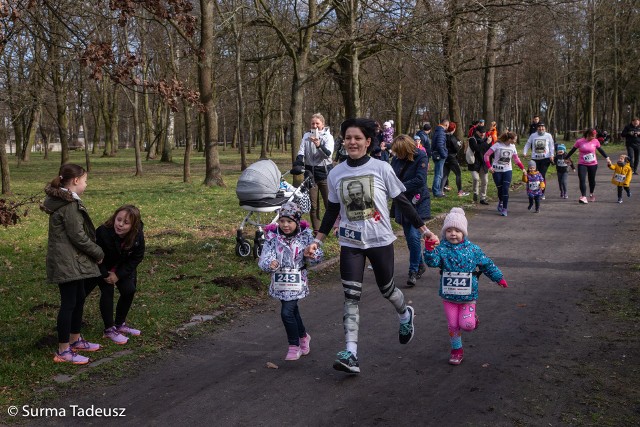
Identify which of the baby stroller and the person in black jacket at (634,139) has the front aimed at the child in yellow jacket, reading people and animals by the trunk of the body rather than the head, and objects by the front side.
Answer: the person in black jacket

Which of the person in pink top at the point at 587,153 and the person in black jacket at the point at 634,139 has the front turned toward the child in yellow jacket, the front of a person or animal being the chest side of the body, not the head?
the person in black jacket
